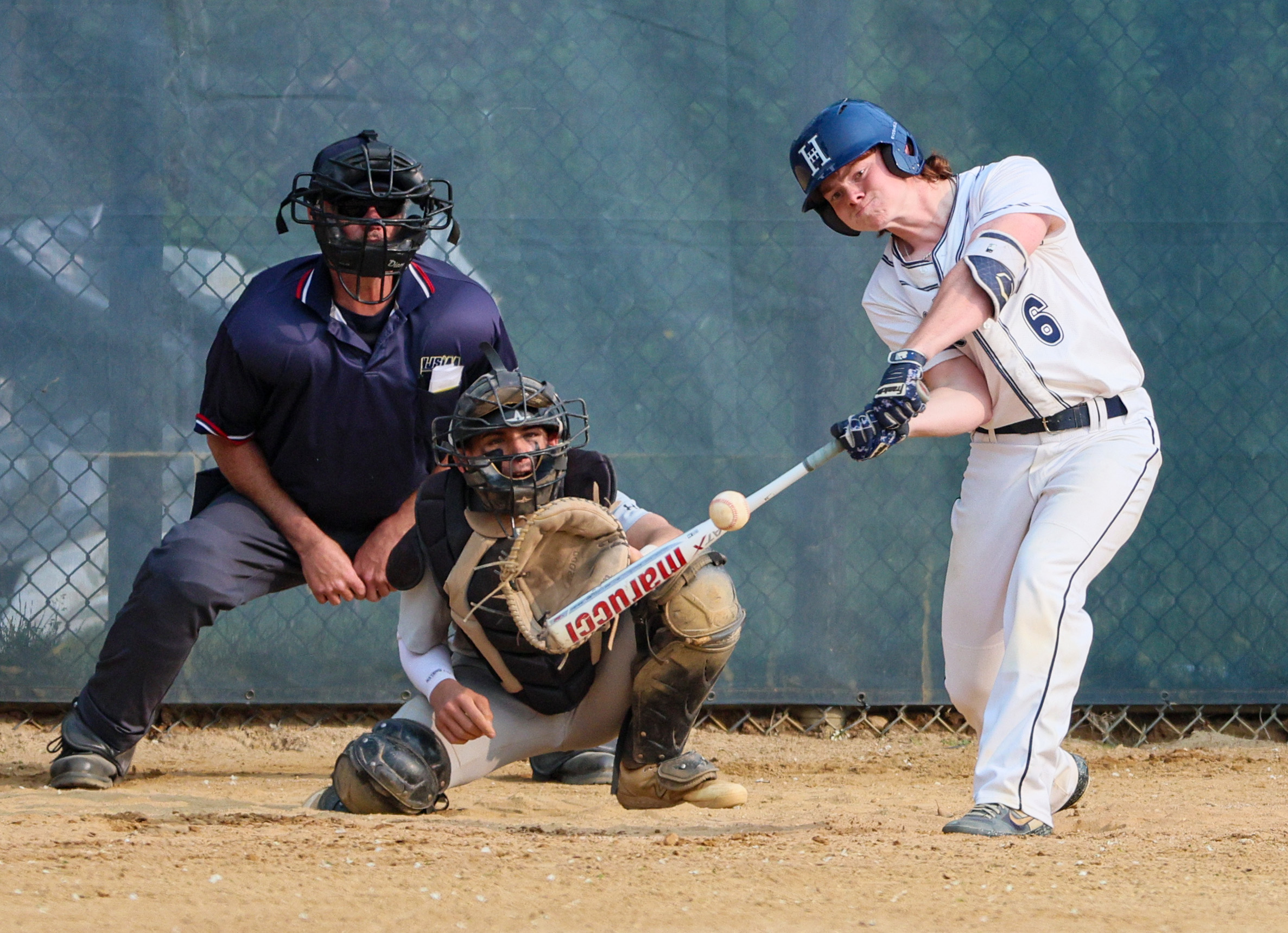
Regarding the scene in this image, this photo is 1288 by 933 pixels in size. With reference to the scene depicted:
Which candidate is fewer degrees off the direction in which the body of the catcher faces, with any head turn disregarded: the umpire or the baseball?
the baseball

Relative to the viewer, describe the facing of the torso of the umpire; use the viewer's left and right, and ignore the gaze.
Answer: facing the viewer

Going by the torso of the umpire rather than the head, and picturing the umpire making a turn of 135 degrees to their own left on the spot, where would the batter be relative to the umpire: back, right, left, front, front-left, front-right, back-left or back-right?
right

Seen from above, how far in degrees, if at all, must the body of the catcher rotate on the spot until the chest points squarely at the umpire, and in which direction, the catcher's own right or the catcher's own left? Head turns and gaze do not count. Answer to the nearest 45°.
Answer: approximately 135° to the catcher's own right

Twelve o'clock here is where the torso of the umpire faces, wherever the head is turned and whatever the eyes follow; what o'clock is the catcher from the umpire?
The catcher is roughly at 11 o'clock from the umpire.

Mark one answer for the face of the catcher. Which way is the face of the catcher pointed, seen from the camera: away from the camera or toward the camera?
toward the camera

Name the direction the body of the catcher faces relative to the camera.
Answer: toward the camera

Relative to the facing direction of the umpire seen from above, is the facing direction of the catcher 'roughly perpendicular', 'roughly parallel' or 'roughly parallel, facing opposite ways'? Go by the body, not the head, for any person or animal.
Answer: roughly parallel

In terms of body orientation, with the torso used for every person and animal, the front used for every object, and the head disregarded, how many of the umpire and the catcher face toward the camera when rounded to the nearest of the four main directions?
2

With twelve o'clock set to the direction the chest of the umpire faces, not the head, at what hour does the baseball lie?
The baseball is roughly at 11 o'clock from the umpire.

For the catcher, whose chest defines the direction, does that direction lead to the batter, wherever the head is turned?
no
